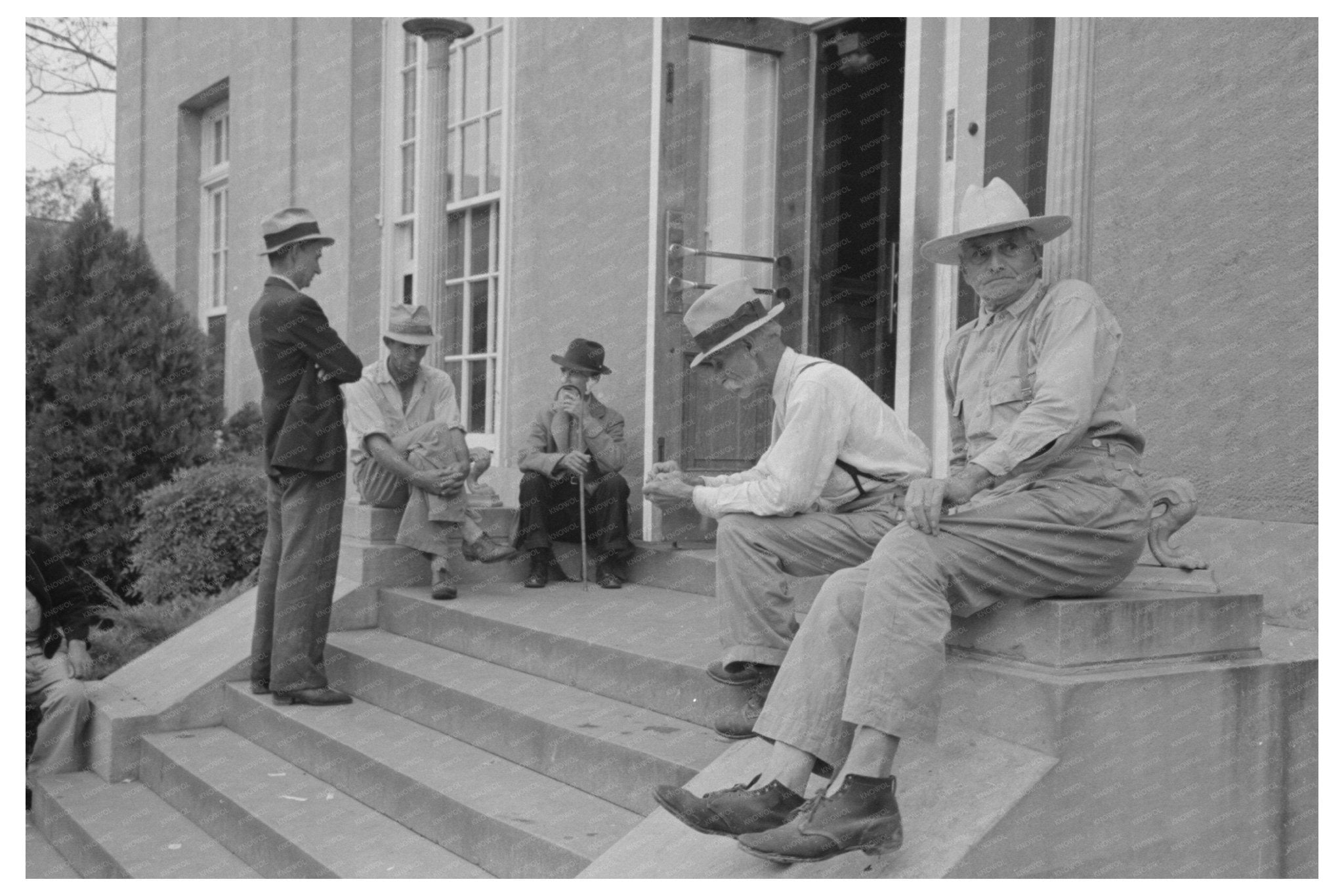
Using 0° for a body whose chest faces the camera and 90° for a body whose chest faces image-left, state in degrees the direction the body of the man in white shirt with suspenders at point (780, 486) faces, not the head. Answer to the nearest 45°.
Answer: approximately 90°

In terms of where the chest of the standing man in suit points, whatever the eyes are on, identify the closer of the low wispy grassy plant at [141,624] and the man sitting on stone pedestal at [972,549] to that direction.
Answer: the man sitting on stone pedestal

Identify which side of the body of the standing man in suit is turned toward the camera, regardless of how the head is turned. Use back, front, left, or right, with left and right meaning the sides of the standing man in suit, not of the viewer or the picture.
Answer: right

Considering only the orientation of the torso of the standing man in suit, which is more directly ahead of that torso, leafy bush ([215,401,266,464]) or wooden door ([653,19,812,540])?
the wooden door

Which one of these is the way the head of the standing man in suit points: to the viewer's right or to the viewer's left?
to the viewer's right

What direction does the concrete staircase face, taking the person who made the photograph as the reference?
facing the viewer and to the left of the viewer

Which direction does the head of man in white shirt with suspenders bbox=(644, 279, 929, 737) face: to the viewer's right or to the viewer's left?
to the viewer's left

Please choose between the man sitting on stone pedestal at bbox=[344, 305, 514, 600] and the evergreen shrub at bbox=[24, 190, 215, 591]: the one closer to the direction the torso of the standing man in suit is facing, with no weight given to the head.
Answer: the man sitting on stone pedestal

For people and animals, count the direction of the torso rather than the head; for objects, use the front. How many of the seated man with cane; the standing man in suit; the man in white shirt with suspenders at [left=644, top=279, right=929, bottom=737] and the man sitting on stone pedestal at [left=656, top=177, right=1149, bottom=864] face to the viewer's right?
1

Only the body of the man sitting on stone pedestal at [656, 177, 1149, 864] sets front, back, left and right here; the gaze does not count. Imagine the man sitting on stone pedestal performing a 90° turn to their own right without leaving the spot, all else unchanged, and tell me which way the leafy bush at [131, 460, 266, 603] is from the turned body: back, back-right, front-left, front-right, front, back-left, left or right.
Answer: front

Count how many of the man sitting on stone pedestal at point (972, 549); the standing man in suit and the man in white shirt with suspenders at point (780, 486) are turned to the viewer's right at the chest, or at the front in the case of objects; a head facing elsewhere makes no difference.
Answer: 1

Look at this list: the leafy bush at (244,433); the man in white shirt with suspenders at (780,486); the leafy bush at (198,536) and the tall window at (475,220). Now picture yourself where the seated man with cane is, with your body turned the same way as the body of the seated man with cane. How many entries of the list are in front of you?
1

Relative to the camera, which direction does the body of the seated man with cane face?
toward the camera

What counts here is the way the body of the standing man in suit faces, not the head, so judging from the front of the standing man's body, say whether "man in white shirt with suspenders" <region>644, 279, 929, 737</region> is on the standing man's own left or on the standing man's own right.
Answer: on the standing man's own right
